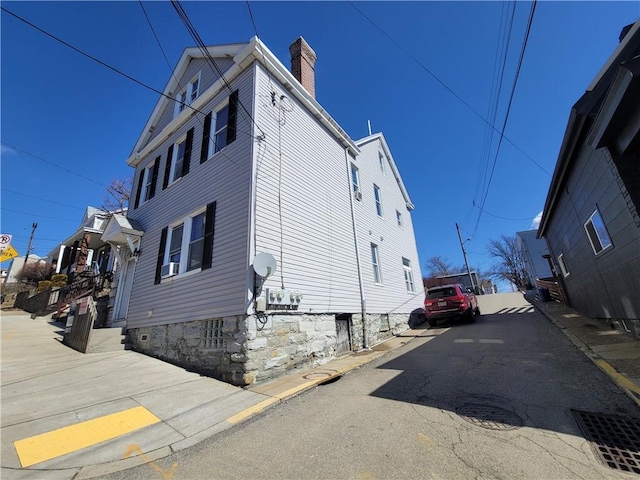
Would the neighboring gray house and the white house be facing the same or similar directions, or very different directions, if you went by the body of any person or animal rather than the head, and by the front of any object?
same or similar directions

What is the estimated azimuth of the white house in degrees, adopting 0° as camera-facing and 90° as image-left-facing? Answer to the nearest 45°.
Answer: approximately 45°

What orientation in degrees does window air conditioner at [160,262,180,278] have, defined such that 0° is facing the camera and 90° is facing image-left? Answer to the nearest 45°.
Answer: approximately 45°

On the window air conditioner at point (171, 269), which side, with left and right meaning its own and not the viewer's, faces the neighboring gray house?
left

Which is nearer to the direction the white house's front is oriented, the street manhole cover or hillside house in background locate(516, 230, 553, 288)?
the street manhole cover

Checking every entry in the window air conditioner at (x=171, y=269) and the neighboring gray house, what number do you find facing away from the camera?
0

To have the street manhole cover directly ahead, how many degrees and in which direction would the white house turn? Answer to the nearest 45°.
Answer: approximately 90° to its left

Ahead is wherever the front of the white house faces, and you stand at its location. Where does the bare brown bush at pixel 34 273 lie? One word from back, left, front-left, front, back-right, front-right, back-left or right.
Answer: right

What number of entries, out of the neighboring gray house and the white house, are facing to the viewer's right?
0

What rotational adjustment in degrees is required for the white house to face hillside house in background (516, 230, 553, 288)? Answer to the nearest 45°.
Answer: approximately 180°

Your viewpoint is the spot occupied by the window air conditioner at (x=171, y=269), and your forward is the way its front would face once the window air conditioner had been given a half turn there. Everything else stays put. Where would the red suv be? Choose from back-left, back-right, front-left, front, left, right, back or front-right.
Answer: front-right
